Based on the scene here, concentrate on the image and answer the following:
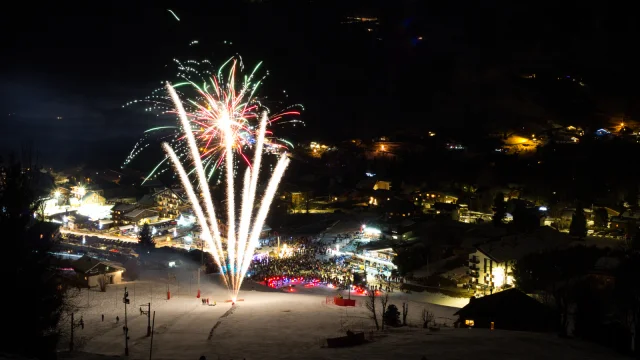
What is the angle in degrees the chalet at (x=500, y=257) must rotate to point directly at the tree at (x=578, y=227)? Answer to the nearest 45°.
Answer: approximately 180°

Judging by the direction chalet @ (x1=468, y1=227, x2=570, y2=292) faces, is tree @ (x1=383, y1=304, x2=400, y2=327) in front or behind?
in front

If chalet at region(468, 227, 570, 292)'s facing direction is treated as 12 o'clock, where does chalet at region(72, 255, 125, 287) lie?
chalet at region(72, 255, 125, 287) is roughly at 1 o'clock from chalet at region(468, 227, 570, 292).

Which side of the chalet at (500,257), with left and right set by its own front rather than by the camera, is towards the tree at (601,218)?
back

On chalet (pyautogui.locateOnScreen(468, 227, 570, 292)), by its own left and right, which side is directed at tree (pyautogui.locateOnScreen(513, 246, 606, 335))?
left

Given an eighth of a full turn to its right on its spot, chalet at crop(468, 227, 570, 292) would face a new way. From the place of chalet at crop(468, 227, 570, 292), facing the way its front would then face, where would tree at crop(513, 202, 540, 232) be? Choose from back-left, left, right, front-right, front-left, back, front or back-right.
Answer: right

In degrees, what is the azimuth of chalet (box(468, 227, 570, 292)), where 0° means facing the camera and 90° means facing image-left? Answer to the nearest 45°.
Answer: approximately 45°

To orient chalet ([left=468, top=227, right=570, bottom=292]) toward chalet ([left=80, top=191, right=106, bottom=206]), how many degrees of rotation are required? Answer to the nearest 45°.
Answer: approximately 90° to its right

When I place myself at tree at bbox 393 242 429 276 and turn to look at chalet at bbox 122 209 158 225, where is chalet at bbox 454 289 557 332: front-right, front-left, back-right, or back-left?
back-left

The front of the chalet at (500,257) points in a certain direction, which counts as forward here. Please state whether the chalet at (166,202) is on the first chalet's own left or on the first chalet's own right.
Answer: on the first chalet's own right
